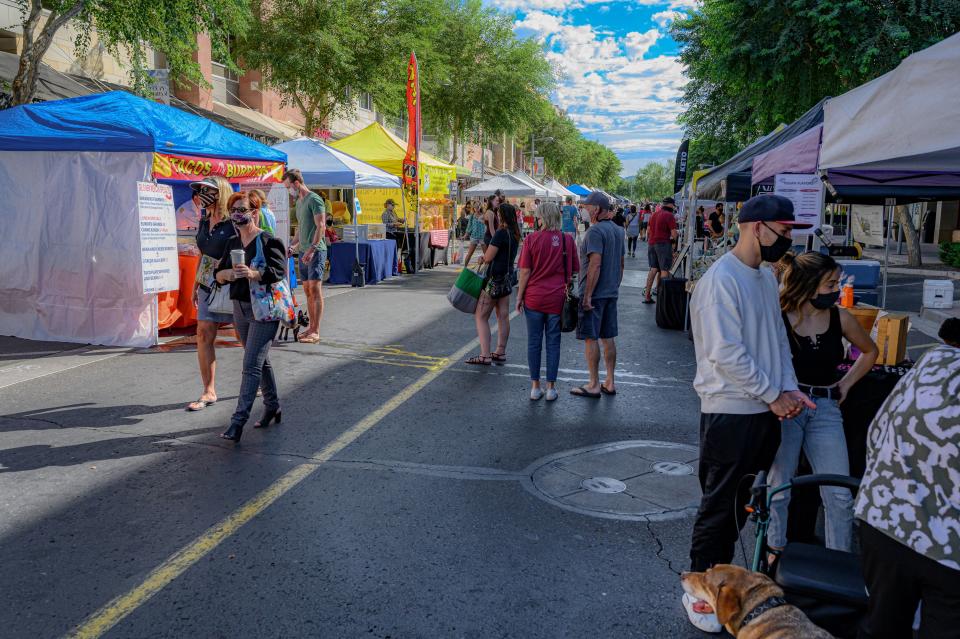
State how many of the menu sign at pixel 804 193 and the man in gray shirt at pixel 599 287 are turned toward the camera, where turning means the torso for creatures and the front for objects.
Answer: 1

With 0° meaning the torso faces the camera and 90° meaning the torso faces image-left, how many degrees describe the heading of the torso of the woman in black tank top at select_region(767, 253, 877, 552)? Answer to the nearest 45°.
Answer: approximately 0°

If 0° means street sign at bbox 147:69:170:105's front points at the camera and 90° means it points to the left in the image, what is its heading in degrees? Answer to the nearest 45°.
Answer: approximately 0°

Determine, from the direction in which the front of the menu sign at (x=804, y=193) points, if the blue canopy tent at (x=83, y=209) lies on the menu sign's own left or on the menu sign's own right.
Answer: on the menu sign's own right

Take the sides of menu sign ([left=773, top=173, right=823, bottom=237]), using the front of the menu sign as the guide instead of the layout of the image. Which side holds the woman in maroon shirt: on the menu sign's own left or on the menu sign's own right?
on the menu sign's own right

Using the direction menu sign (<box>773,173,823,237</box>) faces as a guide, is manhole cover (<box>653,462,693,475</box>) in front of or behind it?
in front

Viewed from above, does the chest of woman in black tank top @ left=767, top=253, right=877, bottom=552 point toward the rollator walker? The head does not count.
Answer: yes

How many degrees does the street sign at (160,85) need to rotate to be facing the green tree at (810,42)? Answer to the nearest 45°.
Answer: approximately 90° to its left

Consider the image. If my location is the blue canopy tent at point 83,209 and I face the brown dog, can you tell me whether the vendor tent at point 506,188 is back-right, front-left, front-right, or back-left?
back-left

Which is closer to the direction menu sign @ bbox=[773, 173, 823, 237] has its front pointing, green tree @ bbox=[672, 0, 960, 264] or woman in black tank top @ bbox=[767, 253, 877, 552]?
the woman in black tank top

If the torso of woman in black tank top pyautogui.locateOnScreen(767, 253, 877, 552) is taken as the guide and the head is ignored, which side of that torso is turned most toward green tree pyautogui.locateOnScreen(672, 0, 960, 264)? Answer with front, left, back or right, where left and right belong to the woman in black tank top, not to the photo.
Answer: back

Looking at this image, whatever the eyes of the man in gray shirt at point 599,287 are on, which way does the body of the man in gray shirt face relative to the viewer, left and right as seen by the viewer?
facing away from the viewer and to the left of the viewer

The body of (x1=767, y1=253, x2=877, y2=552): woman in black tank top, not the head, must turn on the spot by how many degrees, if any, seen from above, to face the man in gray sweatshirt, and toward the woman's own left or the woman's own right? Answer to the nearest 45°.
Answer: approximately 45° to the woman's own right
